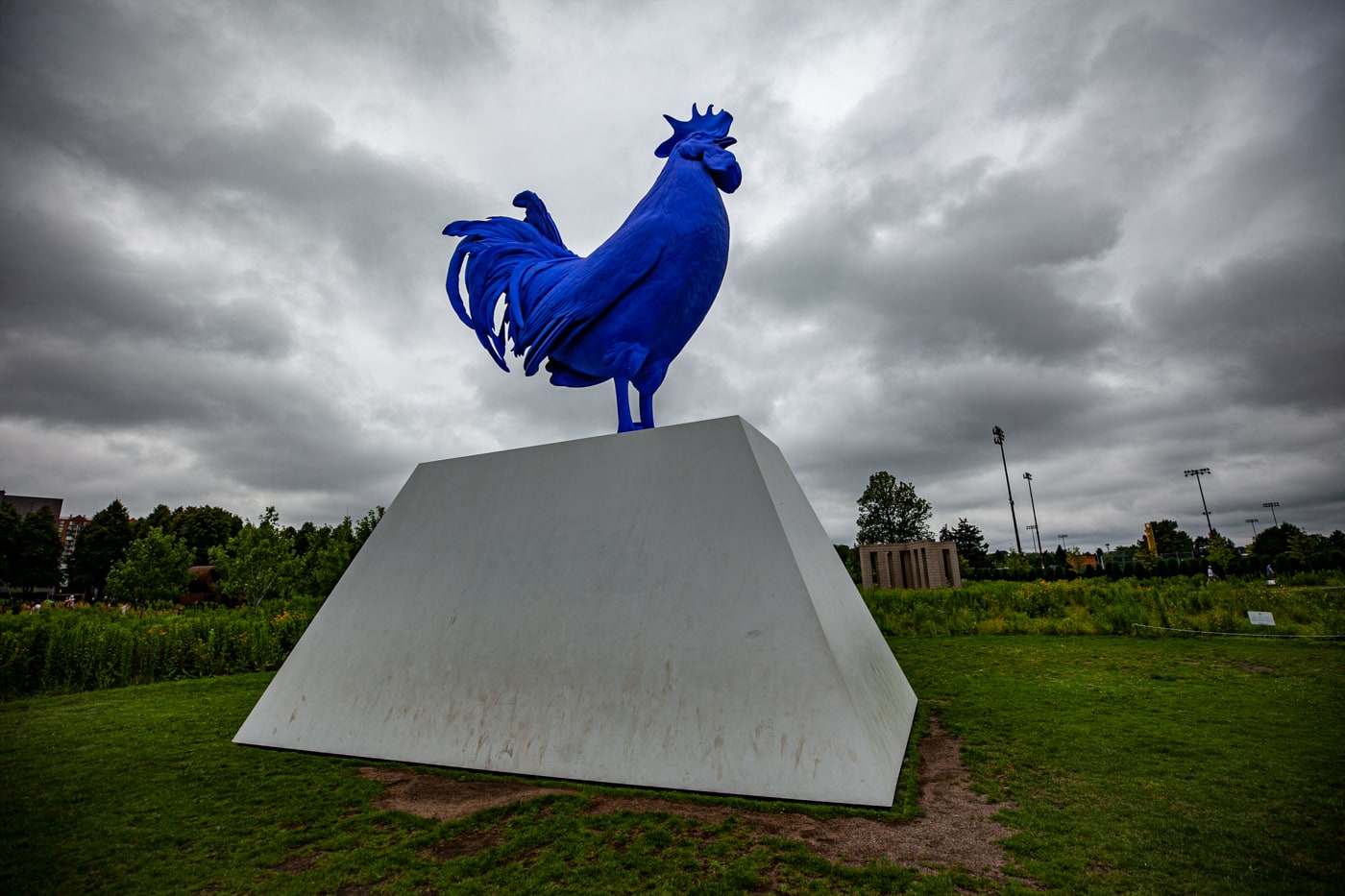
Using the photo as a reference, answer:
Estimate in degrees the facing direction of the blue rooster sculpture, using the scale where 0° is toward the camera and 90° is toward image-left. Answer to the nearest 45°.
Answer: approximately 270°

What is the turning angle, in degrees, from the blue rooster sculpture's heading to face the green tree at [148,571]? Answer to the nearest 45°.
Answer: approximately 135° to its left

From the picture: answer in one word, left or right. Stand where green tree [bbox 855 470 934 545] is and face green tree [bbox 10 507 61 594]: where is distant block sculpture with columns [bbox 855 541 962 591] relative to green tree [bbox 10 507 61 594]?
left

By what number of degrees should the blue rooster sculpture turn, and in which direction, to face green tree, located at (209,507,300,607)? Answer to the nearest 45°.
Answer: approximately 135° to its left

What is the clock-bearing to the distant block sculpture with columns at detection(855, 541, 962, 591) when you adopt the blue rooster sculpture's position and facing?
The distant block sculpture with columns is roughly at 10 o'clock from the blue rooster sculpture.

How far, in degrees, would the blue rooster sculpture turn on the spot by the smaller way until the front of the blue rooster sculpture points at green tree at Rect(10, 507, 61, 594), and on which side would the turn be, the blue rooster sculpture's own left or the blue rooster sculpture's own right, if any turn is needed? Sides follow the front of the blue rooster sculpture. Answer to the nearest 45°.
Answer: approximately 135° to the blue rooster sculpture's own left

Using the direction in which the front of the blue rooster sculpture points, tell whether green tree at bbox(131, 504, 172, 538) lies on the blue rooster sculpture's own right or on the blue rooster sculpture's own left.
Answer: on the blue rooster sculpture's own left

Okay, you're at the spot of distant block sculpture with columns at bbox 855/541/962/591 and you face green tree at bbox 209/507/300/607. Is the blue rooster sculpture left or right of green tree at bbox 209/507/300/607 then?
left

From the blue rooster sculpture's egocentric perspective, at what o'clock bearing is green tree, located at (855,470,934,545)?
The green tree is roughly at 10 o'clock from the blue rooster sculpture.

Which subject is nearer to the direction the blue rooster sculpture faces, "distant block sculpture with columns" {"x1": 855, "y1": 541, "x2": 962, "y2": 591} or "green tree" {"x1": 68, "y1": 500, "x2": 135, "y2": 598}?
the distant block sculpture with columns

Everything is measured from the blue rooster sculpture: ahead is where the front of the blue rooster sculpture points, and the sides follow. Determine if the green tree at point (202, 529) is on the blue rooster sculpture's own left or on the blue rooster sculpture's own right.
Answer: on the blue rooster sculpture's own left

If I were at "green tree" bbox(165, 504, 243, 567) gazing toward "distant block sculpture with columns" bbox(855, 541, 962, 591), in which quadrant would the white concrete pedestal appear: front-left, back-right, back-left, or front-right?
front-right

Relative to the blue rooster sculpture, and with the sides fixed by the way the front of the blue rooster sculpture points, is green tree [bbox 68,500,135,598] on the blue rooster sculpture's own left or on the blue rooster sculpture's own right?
on the blue rooster sculpture's own left
